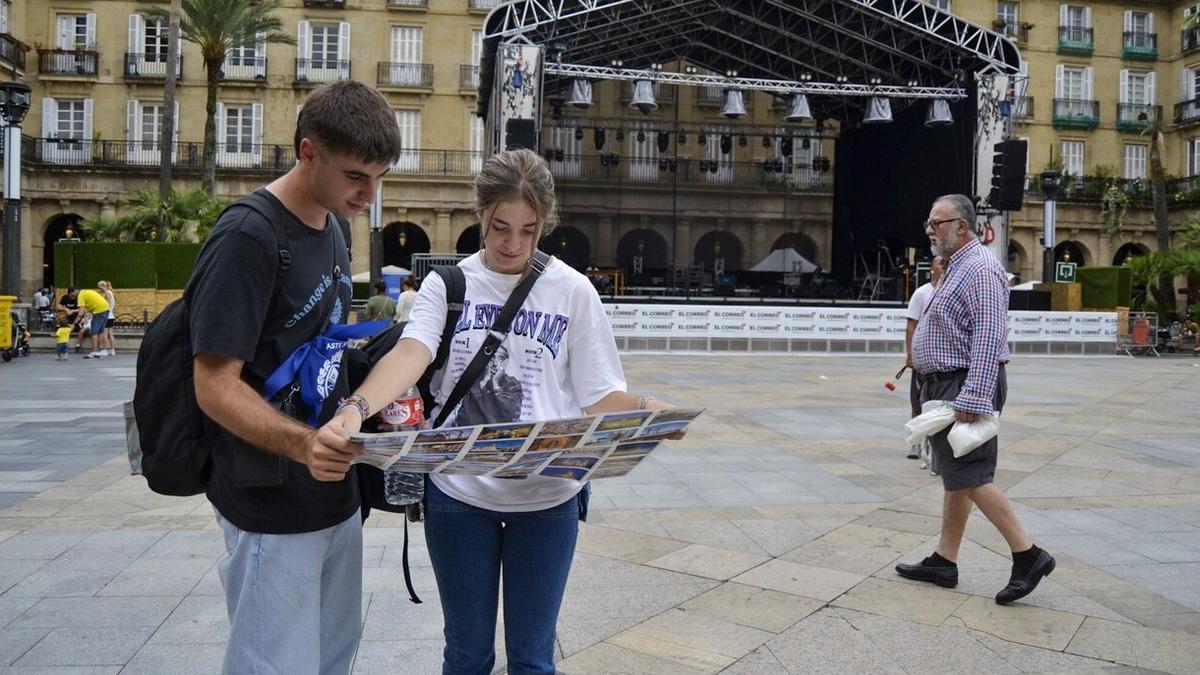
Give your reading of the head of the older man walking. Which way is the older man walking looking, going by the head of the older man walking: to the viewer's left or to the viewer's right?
to the viewer's left

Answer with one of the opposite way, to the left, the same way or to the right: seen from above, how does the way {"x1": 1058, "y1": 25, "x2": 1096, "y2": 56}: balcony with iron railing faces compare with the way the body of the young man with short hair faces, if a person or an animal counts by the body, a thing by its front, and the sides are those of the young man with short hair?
to the right

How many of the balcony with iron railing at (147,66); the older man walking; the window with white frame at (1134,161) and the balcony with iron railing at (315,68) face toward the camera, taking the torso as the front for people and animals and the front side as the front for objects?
3

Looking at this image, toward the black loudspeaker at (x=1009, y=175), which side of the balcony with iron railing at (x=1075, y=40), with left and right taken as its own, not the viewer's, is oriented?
front

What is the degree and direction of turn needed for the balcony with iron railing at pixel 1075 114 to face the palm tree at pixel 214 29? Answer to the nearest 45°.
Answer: approximately 45° to its right

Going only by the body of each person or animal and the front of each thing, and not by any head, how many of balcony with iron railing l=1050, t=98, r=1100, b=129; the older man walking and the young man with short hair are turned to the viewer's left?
1

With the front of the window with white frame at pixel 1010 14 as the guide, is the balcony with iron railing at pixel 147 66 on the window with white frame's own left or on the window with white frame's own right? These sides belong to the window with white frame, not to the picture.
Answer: on the window with white frame's own right

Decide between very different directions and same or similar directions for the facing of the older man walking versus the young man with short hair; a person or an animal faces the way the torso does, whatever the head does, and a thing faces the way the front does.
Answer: very different directions
